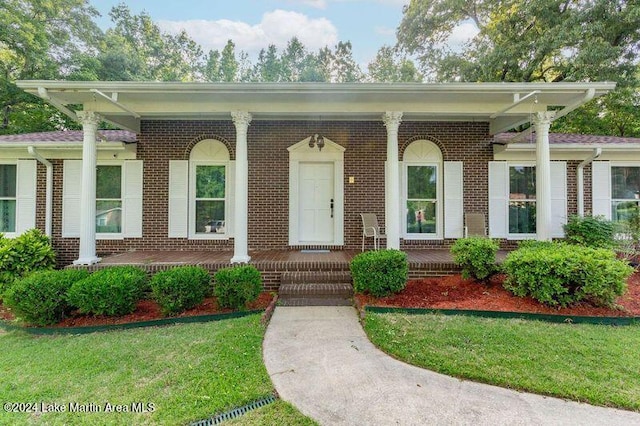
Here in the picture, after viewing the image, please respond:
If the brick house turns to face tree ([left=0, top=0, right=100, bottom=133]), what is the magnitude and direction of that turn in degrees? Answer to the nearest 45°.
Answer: approximately 135° to its right

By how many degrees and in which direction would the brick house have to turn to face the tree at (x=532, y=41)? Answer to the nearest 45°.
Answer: approximately 135° to its left

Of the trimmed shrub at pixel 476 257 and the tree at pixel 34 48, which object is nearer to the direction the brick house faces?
the trimmed shrub

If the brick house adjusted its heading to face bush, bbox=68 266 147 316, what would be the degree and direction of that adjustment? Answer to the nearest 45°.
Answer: approximately 45° to its right

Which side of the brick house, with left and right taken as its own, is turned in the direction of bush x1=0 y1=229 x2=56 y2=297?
right

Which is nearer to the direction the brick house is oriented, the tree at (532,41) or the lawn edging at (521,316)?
the lawn edging

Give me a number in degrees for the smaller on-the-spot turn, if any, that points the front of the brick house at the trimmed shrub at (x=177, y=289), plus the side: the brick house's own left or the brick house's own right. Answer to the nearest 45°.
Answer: approximately 45° to the brick house's own right

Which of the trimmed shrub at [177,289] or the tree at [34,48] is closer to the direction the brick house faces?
the trimmed shrub

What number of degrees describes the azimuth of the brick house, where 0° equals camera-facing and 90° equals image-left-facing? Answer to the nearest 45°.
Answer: approximately 0°

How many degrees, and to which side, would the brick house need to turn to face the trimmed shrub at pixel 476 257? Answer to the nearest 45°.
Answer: approximately 45° to its left

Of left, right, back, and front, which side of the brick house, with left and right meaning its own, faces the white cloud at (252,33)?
back

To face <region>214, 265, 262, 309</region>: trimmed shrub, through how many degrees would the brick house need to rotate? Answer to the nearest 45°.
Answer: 0° — it already faces it
